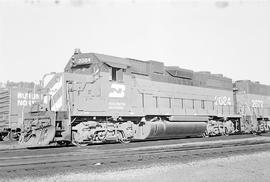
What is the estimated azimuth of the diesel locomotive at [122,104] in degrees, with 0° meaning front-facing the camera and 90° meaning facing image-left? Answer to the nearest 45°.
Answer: approximately 45°

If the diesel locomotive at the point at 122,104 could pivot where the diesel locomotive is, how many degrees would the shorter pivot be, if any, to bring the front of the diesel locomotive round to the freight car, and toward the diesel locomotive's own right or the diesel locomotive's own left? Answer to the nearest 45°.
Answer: approximately 90° to the diesel locomotive's own right
